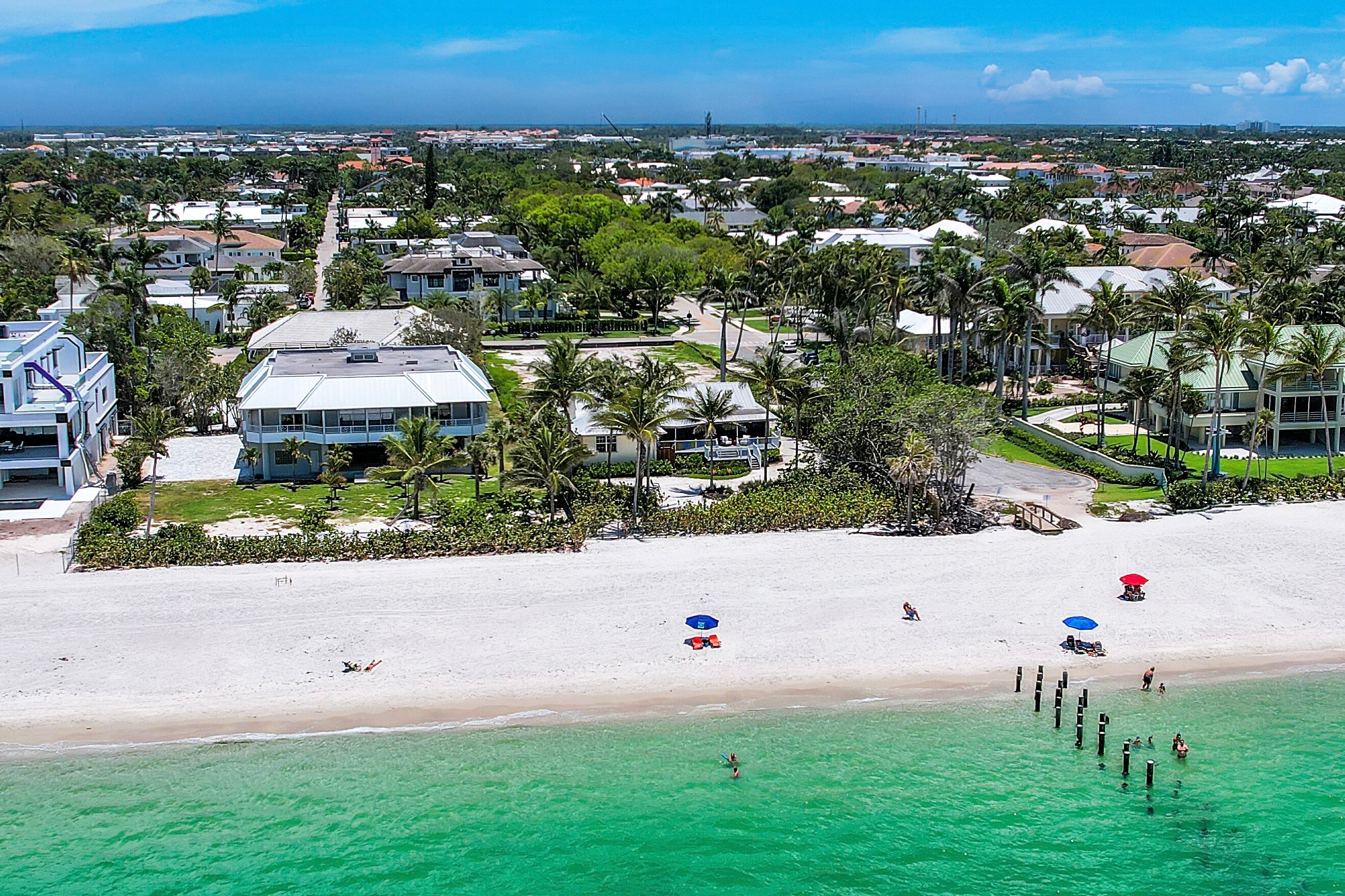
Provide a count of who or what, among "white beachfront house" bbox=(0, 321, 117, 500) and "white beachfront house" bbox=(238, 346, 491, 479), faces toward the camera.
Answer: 2

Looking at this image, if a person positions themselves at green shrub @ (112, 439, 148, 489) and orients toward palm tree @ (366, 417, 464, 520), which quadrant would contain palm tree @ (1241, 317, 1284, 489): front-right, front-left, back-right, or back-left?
front-left

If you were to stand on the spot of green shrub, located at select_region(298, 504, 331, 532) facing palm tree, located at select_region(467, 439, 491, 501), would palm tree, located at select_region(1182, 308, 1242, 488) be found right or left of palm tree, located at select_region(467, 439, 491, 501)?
right

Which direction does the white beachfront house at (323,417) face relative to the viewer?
toward the camera

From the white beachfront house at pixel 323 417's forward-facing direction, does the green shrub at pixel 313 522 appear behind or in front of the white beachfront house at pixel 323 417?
in front

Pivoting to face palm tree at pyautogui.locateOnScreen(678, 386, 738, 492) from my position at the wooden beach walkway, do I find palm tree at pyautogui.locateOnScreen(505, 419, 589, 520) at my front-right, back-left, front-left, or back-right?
front-left

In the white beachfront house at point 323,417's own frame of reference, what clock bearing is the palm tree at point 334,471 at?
The palm tree is roughly at 12 o'clock from the white beachfront house.

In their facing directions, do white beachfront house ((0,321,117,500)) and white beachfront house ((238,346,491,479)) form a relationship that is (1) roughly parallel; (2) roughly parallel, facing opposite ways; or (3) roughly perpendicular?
roughly parallel

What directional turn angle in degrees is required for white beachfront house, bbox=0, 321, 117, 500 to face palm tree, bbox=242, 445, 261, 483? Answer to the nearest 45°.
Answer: approximately 90° to its left

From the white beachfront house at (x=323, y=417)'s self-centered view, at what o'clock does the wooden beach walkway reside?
The wooden beach walkway is roughly at 10 o'clock from the white beachfront house.
